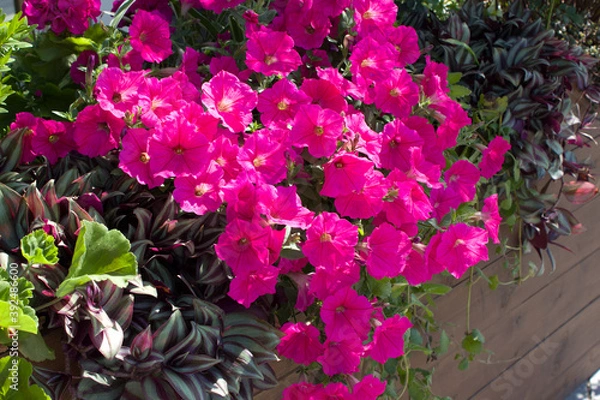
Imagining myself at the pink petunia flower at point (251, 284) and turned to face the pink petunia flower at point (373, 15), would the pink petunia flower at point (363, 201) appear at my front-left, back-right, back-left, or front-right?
front-right

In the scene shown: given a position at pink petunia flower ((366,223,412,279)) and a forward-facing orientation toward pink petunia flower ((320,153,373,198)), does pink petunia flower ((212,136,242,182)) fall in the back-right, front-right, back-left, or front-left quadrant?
front-left

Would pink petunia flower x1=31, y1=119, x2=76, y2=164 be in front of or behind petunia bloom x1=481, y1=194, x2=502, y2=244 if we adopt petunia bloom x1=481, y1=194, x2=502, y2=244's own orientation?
behind

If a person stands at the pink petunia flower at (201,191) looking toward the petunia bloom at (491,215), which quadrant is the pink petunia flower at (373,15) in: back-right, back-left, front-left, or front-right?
front-left

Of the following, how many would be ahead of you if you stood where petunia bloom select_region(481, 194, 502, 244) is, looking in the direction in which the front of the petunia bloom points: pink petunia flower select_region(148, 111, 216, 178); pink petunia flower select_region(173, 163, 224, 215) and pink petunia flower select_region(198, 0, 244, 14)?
0

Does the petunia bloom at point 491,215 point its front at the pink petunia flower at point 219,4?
no

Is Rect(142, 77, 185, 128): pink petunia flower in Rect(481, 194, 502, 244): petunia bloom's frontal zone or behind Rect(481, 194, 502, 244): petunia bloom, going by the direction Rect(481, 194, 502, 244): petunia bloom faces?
behind

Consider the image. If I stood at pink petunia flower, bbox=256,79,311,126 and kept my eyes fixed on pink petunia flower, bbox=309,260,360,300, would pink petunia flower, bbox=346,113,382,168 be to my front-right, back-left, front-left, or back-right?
front-left

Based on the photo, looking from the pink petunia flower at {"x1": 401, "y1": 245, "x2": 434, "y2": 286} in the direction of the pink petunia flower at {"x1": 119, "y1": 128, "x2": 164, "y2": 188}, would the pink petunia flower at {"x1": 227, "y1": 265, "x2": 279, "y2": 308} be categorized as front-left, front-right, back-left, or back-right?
front-left

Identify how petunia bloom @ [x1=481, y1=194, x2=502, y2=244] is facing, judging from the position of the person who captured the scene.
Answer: facing to the right of the viewer
